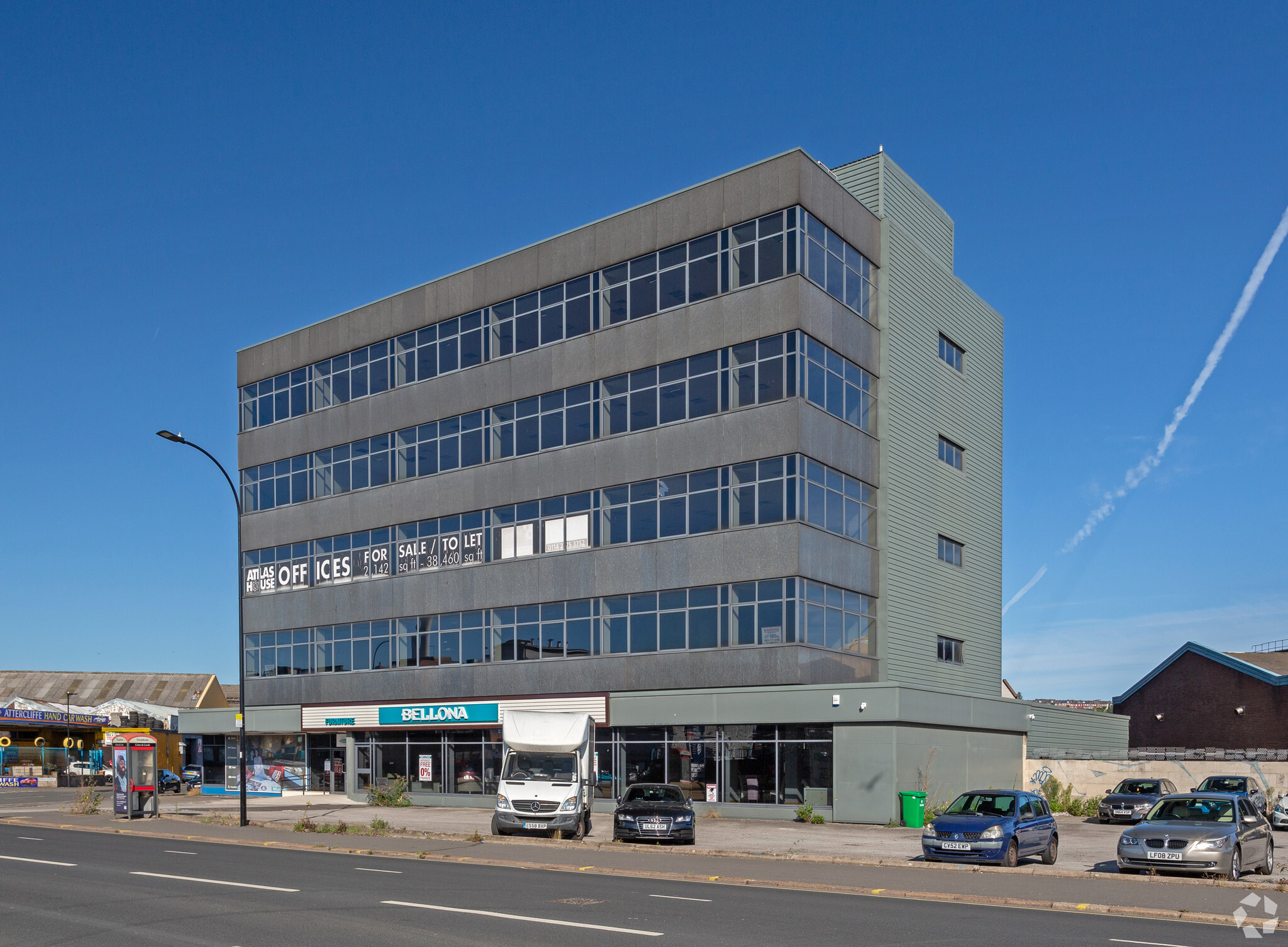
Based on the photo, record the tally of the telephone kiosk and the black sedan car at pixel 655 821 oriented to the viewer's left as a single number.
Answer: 0

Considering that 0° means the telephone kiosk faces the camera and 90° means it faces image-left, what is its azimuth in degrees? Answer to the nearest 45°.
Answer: approximately 315°

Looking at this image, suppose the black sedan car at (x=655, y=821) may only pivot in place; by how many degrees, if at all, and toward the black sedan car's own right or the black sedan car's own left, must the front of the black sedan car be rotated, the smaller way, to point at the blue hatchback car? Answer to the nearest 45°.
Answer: approximately 45° to the black sedan car's own left

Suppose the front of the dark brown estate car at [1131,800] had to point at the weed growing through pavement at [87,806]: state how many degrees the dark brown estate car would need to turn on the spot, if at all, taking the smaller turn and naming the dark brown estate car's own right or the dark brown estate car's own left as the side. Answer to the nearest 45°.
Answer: approximately 45° to the dark brown estate car's own right

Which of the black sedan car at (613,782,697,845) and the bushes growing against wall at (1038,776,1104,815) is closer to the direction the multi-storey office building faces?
the black sedan car

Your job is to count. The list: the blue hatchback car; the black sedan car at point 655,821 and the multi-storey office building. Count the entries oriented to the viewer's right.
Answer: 0
